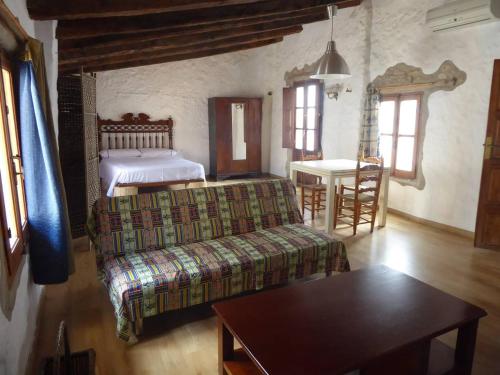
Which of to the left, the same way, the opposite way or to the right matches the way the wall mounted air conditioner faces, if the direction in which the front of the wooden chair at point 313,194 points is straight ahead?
to the right

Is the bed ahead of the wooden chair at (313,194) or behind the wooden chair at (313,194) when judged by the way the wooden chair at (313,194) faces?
behind

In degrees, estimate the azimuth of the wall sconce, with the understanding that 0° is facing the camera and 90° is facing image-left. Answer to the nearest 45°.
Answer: approximately 45°

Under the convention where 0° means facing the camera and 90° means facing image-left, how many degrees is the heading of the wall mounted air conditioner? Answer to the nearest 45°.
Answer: approximately 45°

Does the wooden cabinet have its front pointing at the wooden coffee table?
yes

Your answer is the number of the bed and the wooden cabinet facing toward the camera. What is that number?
2

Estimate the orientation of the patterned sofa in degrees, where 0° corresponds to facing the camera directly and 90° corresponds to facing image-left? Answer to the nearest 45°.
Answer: approximately 315°

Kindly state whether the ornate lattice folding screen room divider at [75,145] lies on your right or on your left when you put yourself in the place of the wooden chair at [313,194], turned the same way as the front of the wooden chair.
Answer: on your right
